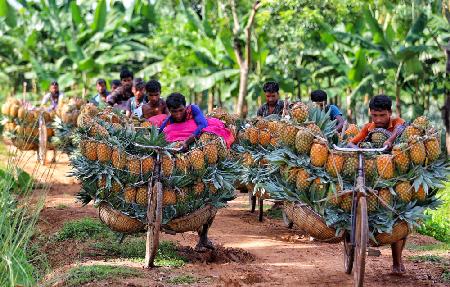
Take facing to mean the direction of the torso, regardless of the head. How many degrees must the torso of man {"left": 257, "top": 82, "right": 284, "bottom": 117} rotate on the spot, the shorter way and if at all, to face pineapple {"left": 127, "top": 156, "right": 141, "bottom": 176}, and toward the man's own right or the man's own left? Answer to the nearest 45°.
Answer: approximately 45° to the man's own right

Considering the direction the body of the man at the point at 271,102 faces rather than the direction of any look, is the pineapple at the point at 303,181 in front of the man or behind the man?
in front

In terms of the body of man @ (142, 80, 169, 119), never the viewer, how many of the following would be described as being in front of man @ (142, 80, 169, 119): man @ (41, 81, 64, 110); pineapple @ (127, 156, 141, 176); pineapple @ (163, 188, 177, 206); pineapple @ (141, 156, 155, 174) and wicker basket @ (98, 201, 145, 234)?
4

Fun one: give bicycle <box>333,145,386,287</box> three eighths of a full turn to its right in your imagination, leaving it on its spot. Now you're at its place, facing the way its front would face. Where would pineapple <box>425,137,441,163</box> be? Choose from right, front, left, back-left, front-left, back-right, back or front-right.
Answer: right

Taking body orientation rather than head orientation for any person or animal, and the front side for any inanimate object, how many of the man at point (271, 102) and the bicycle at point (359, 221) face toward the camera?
2

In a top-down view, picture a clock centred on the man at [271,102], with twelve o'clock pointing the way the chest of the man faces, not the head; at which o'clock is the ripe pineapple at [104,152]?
The ripe pineapple is roughly at 1 o'clock from the man.

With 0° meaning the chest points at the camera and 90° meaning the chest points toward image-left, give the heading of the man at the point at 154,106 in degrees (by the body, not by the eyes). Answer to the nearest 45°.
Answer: approximately 0°

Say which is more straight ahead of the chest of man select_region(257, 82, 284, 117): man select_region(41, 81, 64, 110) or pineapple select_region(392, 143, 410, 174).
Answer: the pineapple

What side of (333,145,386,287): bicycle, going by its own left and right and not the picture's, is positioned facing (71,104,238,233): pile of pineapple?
right

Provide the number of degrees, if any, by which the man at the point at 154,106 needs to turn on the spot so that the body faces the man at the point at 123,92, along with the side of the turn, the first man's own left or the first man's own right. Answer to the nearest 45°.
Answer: approximately 180°
